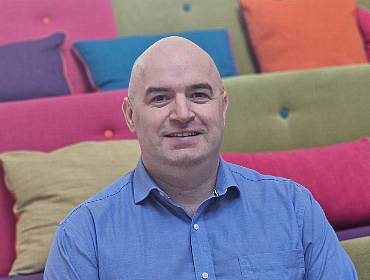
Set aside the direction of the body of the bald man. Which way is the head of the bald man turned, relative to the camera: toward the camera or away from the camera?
toward the camera

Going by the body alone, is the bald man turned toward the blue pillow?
no

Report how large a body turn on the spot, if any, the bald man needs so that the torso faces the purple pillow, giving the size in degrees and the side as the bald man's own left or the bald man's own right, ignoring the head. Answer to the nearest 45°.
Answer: approximately 135° to the bald man's own right

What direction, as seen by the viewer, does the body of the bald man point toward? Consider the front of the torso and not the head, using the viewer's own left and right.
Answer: facing the viewer

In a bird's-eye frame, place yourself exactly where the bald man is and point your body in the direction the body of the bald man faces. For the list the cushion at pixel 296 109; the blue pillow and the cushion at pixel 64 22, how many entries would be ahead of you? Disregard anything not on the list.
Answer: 0

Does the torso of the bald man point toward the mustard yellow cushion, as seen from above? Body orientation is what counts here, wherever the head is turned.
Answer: no

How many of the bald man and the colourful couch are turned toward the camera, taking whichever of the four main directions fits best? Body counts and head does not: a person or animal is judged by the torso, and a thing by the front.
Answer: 2

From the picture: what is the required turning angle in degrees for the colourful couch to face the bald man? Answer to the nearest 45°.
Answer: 0° — it already faces them

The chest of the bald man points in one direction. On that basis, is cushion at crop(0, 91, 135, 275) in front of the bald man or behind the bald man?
behind

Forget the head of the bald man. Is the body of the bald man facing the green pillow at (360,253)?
no

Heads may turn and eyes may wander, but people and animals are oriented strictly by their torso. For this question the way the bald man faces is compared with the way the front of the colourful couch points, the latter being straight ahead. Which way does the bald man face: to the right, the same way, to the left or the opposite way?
the same way

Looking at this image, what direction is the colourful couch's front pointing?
toward the camera
